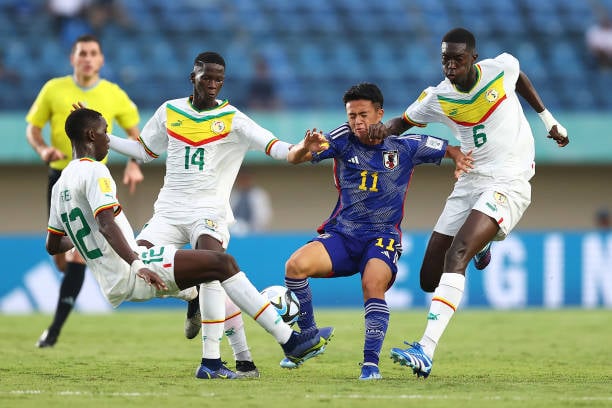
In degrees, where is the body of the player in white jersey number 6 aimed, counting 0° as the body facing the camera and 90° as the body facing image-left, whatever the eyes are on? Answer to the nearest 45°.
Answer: approximately 45°
